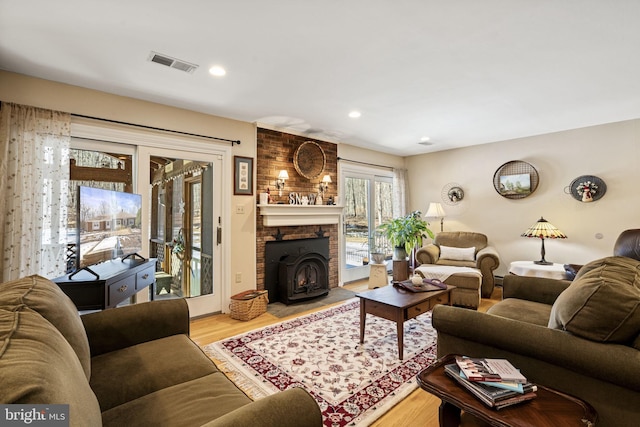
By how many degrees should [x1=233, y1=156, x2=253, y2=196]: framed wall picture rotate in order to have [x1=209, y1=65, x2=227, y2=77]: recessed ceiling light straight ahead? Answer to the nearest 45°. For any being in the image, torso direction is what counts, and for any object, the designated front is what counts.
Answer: approximately 45° to its right

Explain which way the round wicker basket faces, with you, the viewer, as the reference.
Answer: facing the viewer and to the right of the viewer

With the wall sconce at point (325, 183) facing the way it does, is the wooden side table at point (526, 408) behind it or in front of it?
in front

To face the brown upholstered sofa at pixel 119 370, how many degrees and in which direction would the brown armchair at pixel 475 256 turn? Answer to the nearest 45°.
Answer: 0° — it already faces it

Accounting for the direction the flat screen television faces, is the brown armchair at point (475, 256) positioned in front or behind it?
in front

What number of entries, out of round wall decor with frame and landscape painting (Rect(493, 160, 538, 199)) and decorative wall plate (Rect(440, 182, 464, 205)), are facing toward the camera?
2

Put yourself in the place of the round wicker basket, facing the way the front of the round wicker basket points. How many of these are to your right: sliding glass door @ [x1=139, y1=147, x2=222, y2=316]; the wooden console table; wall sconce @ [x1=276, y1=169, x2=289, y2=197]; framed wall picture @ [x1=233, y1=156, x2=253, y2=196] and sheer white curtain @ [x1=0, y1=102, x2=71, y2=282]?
5

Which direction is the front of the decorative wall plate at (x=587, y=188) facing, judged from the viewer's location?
facing the viewer

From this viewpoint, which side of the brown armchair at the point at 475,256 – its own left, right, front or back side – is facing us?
front

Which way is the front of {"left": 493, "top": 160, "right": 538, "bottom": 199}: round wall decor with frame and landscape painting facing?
toward the camera

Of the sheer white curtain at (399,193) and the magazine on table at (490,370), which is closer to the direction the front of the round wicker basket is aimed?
the magazine on table

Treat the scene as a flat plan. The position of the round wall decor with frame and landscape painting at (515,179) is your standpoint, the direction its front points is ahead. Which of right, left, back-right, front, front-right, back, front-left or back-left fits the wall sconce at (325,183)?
front-right

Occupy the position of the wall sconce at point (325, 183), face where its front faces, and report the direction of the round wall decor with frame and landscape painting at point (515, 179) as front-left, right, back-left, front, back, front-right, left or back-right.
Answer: front-left

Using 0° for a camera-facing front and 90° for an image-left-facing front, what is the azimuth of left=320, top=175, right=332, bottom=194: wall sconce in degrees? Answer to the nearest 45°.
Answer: approximately 315°

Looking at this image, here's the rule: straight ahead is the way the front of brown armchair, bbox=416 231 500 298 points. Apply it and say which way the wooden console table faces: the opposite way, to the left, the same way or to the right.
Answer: to the left

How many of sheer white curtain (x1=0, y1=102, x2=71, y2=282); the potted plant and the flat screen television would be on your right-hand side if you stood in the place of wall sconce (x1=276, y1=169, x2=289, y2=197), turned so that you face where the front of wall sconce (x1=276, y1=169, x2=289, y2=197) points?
2
